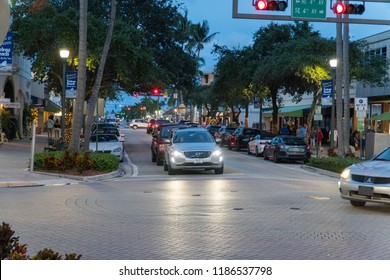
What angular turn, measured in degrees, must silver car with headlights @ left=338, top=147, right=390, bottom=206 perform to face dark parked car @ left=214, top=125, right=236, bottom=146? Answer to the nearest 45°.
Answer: approximately 135° to its right

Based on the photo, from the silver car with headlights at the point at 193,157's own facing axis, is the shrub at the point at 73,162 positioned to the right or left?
on its right

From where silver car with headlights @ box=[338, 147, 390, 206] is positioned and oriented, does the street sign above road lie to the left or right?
on its right

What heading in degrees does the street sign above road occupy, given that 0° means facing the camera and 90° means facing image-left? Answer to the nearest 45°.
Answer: approximately 0°

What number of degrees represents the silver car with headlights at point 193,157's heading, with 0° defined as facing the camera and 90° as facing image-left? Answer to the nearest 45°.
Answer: approximately 0°

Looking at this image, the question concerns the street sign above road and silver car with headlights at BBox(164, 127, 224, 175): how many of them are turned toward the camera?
2

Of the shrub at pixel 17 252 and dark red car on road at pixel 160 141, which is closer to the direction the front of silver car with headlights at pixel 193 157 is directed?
the shrub

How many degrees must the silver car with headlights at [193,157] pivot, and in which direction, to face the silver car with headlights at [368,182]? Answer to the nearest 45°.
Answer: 0° — it already faces it

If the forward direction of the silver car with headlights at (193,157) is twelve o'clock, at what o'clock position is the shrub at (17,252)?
The shrub is roughly at 12 o'clock from the silver car with headlights.

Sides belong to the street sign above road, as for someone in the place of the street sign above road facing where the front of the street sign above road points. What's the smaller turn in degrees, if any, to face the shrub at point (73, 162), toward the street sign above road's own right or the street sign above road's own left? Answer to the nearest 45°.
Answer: approximately 90° to the street sign above road's own right
